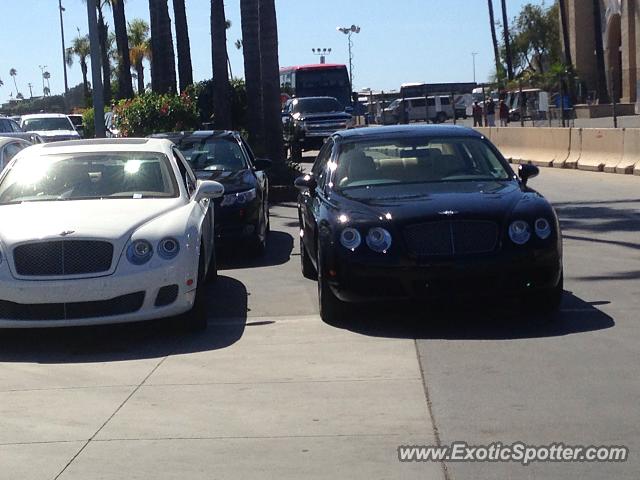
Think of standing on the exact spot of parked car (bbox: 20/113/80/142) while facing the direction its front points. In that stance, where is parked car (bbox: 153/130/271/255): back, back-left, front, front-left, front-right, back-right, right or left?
front

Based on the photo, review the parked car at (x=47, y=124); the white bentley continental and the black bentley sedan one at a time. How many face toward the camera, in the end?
3

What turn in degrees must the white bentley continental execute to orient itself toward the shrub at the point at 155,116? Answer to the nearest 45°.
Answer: approximately 180°

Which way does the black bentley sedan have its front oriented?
toward the camera

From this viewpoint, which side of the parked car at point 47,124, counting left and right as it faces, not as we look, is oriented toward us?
front

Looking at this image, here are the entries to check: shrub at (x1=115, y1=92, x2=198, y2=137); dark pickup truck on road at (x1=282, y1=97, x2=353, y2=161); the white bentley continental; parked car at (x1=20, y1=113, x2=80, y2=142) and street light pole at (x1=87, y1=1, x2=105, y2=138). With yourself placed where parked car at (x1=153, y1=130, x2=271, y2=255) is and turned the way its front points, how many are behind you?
4

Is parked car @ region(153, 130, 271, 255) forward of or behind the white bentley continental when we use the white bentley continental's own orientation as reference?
behind

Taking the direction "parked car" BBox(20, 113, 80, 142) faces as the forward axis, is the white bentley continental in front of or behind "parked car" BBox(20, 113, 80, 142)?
in front

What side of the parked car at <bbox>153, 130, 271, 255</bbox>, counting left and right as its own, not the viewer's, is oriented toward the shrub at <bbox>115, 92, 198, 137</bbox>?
back

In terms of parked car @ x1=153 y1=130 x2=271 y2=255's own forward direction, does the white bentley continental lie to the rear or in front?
in front

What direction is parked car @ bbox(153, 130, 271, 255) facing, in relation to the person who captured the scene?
facing the viewer

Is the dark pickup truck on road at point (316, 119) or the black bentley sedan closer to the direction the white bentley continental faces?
the black bentley sedan
